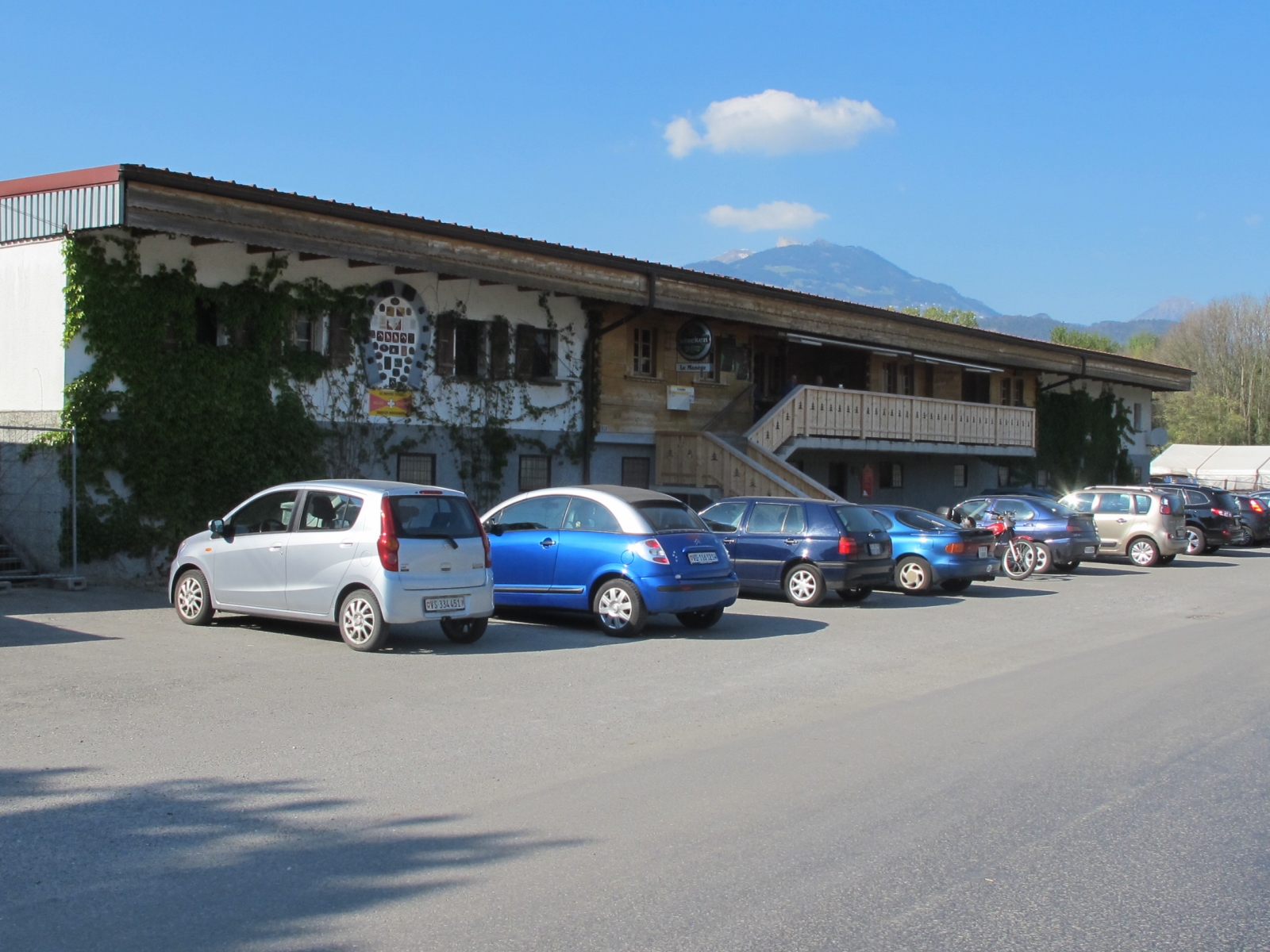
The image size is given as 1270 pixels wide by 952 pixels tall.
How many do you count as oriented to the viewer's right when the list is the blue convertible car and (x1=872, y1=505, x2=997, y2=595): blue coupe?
0

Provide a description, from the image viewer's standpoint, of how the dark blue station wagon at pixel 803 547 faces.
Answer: facing away from the viewer and to the left of the viewer

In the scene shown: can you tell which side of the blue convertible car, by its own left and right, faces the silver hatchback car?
left

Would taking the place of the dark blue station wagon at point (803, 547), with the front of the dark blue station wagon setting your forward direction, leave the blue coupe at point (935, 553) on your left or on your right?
on your right

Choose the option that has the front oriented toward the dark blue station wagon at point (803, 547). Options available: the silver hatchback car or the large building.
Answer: the large building

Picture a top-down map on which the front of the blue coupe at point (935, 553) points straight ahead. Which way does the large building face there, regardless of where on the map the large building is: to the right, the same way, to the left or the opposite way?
the opposite way

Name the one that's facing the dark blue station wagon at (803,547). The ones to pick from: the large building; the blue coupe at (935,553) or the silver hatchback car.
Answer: the large building

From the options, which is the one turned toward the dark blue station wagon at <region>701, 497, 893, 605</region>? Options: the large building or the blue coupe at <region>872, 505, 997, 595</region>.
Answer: the large building

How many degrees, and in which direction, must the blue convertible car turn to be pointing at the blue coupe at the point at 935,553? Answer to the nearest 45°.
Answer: approximately 90° to its right

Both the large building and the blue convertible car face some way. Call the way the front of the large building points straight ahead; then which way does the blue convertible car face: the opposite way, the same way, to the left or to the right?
the opposite way

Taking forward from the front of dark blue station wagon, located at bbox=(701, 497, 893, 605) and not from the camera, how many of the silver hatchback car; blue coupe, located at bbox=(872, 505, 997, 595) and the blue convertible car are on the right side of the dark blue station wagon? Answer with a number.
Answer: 1

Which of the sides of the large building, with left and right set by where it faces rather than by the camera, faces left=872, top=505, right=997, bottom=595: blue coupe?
front

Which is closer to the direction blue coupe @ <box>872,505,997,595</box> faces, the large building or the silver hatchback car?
the large building

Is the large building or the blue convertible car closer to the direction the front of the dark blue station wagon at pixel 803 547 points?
the large building

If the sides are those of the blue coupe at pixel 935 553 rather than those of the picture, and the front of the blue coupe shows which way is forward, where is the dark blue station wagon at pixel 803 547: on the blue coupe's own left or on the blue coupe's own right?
on the blue coupe's own left

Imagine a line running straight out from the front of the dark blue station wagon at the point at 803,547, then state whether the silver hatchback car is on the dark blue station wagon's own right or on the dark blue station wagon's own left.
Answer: on the dark blue station wagon's own left

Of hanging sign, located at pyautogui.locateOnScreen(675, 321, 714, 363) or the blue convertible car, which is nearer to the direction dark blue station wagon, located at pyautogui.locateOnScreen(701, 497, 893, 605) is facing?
the hanging sign
